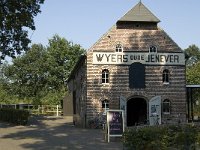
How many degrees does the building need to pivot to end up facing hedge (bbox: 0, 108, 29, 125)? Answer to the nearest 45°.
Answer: approximately 90° to its right

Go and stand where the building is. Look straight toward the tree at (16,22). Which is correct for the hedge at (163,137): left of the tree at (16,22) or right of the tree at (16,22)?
left

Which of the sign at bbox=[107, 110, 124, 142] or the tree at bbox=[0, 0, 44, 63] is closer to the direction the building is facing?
the sign

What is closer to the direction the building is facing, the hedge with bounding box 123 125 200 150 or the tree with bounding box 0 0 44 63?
the hedge

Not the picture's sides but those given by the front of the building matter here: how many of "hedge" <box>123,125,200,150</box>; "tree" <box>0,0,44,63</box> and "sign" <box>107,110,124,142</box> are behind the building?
0

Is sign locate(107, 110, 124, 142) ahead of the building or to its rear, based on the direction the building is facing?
ahead

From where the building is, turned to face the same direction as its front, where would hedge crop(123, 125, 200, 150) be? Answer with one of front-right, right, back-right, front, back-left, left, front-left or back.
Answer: front

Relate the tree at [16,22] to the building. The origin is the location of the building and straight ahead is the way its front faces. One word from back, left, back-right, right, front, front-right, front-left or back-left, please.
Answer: front-right

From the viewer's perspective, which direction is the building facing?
toward the camera
